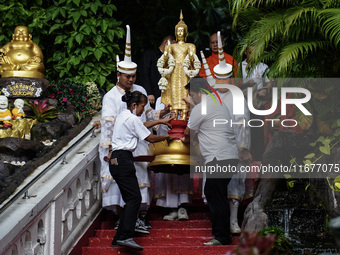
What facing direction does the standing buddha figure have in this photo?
toward the camera

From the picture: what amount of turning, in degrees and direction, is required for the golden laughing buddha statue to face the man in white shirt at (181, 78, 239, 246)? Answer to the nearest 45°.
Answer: approximately 45° to its left

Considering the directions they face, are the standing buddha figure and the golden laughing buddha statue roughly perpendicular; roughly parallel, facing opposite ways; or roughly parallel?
roughly parallel

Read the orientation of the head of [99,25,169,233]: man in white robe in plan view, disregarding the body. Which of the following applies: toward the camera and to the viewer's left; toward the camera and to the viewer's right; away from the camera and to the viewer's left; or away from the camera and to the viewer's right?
toward the camera and to the viewer's right

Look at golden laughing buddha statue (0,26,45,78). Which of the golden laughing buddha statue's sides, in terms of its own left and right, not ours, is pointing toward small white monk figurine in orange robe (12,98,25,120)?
front

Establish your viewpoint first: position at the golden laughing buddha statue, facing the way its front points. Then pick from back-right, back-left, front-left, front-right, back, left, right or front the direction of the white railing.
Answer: front

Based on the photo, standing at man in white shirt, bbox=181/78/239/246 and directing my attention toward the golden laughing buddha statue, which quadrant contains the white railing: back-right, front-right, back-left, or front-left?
front-left

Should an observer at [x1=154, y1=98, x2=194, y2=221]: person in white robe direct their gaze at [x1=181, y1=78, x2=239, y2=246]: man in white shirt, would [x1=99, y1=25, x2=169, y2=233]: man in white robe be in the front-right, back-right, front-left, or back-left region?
back-right

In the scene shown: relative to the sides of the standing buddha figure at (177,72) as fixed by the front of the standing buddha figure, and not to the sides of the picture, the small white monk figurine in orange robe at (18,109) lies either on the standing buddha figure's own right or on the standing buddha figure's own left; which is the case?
on the standing buddha figure's own right

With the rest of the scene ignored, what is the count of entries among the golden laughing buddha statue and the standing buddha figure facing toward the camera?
2

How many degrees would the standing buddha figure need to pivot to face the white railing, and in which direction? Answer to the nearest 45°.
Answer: approximately 45° to its right

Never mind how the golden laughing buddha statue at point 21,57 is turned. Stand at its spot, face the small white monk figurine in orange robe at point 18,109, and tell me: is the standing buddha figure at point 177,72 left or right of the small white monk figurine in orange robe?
left
